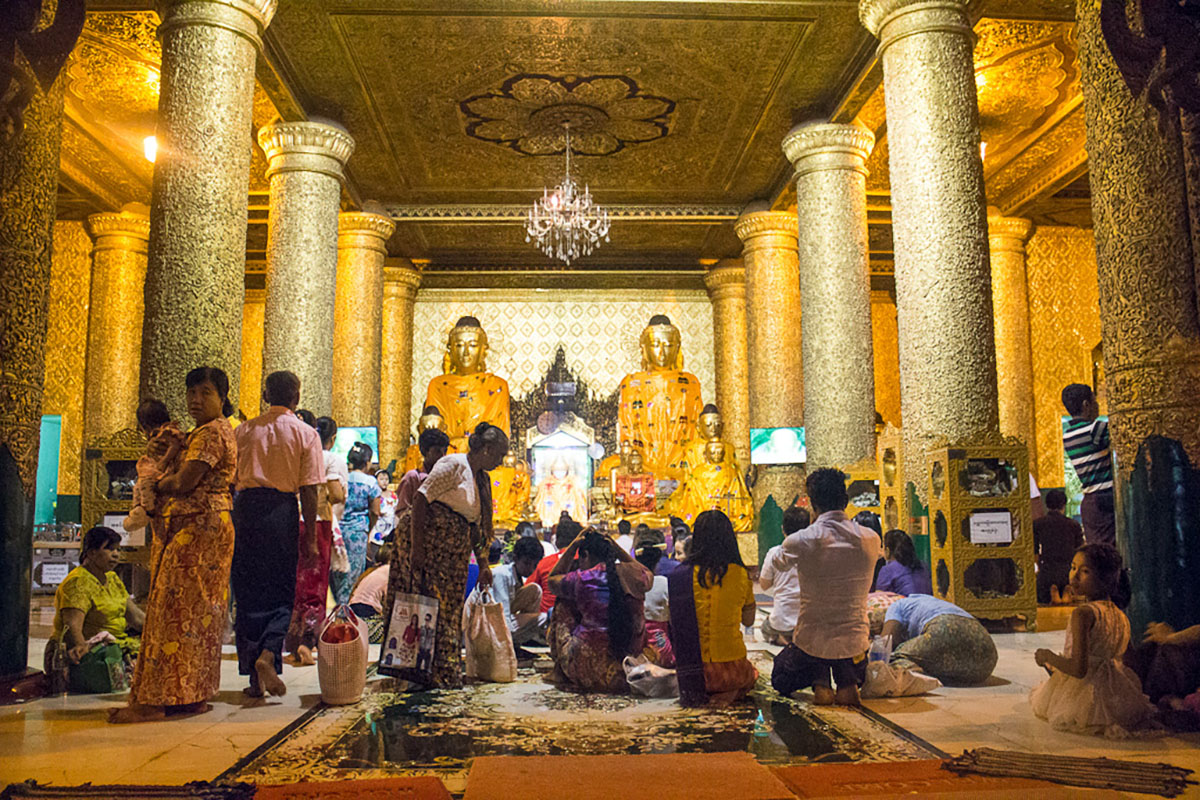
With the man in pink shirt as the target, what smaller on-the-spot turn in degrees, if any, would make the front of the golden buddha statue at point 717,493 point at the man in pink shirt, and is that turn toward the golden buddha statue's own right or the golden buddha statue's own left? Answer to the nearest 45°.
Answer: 0° — it already faces them

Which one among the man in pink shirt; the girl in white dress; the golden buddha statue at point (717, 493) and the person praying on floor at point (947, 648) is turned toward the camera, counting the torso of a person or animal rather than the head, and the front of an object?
the golden buddha statue

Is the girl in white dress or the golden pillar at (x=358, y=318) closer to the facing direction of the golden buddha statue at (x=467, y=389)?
the girl in white dress

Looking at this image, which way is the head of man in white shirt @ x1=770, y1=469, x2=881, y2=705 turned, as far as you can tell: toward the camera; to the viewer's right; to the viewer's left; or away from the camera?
away from the camera

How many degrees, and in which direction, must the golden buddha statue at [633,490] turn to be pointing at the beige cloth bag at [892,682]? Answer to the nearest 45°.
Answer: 0° — it already faces it

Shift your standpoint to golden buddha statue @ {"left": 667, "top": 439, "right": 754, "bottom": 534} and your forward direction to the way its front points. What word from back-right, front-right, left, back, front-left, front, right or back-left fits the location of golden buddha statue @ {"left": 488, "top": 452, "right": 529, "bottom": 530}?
right

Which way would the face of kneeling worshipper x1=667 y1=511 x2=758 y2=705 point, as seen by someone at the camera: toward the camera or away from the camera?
away from the camera

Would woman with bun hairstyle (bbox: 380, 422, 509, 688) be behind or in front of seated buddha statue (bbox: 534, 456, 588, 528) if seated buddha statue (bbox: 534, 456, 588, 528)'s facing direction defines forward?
in front

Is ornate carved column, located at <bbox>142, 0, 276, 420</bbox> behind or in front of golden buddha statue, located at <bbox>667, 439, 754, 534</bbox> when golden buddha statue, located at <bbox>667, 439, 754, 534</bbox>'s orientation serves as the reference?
in front

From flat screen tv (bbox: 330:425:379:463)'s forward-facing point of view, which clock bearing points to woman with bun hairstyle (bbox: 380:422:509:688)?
The woman with bun hairstyle is roughly at 12 o'clock from the flat screen tv.

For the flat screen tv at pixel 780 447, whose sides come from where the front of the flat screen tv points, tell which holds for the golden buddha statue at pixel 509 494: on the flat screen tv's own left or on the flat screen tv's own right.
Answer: on the flat screen tv's own right

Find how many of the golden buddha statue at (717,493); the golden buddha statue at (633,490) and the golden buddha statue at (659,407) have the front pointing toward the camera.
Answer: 3

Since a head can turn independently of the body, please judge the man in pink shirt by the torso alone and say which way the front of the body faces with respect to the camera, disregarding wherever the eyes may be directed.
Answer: away from the camera

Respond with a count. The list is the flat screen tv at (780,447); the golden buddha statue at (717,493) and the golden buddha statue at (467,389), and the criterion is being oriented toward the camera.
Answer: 3

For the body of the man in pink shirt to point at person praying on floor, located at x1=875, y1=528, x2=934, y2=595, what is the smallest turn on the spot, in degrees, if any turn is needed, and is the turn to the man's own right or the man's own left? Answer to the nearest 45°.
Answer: approximately 90° to the man's own right

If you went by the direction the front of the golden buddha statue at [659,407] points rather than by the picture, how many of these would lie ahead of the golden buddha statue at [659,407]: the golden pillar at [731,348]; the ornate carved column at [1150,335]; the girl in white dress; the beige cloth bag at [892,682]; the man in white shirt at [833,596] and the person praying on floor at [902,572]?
5

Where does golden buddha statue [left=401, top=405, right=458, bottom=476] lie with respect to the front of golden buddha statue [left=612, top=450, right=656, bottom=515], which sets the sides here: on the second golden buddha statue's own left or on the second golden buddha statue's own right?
on the second golden buddha statue's own right
